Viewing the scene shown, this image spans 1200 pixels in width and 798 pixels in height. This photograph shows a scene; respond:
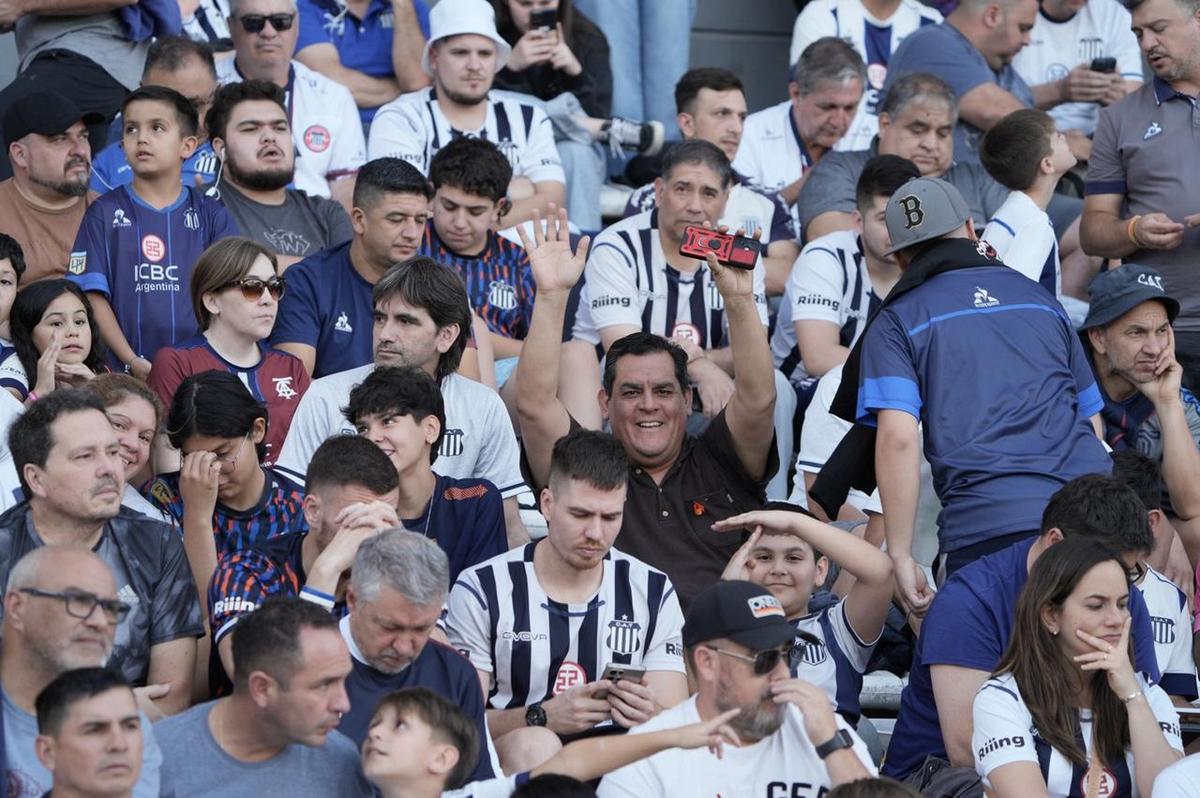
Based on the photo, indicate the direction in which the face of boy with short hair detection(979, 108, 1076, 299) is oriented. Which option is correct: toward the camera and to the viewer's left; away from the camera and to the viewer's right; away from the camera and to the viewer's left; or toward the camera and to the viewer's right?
away from the camera and to the viewer's right

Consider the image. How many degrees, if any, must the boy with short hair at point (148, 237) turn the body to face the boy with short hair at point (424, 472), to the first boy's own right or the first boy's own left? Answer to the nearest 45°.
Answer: approximately 45° to the first boy's own left

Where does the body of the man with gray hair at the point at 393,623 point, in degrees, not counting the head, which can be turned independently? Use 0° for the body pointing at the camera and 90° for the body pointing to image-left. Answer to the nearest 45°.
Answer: approximately 315°

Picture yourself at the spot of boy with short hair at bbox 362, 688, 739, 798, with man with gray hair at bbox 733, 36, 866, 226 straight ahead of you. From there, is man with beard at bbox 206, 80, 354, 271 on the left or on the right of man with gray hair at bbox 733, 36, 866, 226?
left

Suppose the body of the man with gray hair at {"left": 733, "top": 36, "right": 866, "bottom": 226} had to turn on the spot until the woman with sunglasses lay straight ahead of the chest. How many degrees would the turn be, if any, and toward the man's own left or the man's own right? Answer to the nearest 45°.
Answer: approximately 90° to the man's own right

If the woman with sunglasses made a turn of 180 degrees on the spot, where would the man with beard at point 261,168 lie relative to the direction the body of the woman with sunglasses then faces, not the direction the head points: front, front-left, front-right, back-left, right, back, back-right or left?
front-right
